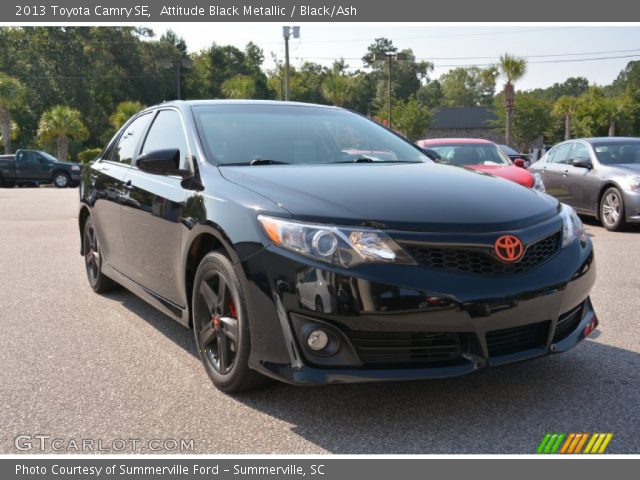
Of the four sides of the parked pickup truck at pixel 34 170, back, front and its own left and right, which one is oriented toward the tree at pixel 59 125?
left

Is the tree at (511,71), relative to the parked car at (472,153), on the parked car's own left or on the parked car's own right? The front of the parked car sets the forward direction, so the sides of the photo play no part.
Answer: on the parked car's own left

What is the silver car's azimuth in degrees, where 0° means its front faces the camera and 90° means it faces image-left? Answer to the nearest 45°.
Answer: approximately 315°

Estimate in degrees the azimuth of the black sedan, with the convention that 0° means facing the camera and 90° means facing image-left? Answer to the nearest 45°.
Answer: approximately 315°

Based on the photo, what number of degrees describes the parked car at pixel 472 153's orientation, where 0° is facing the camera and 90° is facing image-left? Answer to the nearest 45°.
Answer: approximately 315°

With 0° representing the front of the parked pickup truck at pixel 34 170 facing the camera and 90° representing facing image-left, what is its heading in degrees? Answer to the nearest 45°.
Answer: approximately 270°

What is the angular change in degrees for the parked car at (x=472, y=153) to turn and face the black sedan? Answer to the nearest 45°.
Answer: approximately 45° to its right

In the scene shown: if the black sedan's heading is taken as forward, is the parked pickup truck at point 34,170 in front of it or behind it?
behind

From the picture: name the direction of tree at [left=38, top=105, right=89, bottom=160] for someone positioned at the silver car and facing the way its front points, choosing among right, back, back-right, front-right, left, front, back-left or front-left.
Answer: back

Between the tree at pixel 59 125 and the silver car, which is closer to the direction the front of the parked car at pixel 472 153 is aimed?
the silver car
